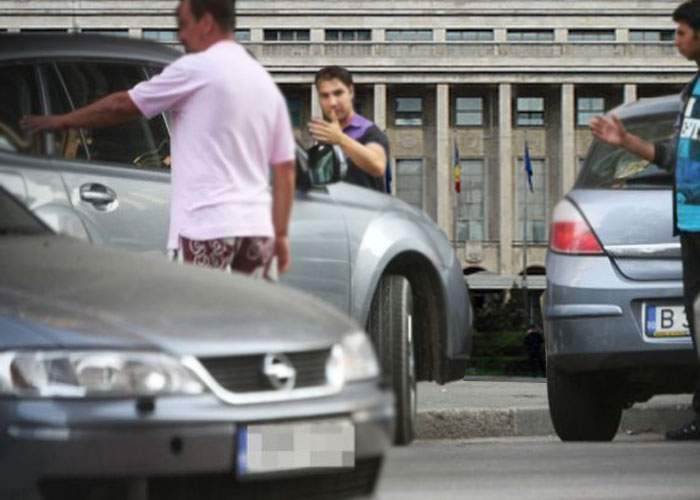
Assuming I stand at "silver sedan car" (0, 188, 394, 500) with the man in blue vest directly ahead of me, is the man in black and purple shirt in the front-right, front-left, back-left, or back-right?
front-left

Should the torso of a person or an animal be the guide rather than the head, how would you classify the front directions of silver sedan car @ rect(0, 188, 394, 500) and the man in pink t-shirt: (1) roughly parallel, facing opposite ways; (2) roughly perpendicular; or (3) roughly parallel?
roughly parallel, facing opposite ways

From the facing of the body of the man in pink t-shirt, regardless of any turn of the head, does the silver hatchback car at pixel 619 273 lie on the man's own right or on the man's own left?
on the man's own right

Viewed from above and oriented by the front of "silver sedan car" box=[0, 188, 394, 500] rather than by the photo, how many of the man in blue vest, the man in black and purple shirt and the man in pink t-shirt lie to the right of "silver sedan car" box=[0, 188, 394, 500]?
0

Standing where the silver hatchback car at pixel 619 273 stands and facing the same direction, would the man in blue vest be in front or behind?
behind

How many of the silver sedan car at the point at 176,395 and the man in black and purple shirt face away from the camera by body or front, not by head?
0

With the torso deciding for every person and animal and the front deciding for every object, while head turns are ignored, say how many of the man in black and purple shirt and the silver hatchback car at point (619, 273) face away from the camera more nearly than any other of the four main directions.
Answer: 1

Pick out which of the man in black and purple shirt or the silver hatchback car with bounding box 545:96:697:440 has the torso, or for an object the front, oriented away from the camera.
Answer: the silver hatchback car

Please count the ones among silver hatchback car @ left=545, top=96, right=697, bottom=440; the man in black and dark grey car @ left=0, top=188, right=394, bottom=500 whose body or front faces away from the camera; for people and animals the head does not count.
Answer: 1

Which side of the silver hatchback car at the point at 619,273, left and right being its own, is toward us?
back

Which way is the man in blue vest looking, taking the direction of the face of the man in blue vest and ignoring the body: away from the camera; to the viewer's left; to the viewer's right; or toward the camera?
to the viewer's left

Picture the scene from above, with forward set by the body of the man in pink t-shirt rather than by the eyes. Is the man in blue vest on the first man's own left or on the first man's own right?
on the first man's own right

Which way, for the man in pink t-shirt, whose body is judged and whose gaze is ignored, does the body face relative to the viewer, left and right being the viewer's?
facing away from the viewer and to the left of the viewer

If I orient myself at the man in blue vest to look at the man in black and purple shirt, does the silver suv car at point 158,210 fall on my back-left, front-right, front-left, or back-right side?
front-left

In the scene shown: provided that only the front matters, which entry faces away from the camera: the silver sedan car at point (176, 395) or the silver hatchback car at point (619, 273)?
the silver hatchback car

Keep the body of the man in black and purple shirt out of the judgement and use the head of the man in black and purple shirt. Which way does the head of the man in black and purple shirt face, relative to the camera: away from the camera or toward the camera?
toward the camera
